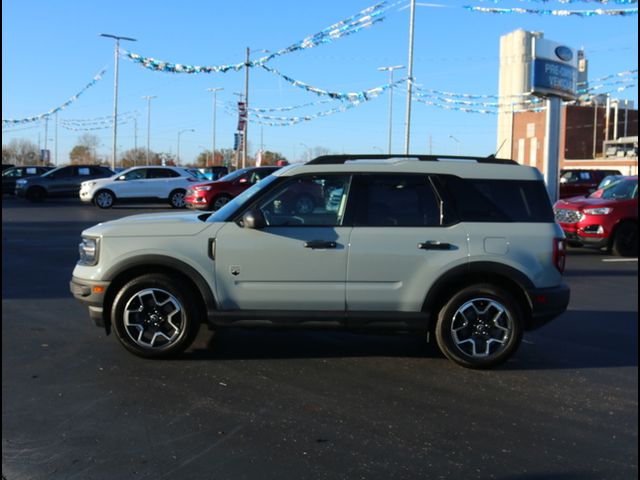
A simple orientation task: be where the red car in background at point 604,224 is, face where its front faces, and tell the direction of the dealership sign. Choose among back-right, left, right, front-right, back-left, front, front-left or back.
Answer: back-right

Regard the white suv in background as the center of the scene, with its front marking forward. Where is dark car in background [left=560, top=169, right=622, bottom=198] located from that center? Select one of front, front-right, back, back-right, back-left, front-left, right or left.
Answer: back

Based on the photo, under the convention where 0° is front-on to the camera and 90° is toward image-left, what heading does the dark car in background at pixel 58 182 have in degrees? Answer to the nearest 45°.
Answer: approximately 90°

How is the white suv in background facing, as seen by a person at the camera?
facing to the left of the viewer

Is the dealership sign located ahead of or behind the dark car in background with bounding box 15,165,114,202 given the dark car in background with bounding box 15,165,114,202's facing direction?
behind

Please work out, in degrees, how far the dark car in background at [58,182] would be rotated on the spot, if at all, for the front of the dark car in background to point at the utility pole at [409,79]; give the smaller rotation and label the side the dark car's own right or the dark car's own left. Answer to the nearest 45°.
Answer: approximately 135° to the dark car's own left

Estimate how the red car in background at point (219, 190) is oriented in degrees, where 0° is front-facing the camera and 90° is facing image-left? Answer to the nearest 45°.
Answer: approximately 45°

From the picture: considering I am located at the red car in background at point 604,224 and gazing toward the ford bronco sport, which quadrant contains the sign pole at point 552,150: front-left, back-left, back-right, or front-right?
back-right

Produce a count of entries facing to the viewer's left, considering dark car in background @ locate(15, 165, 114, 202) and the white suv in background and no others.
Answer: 2

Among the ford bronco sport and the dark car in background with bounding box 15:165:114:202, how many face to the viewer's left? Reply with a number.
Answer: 2

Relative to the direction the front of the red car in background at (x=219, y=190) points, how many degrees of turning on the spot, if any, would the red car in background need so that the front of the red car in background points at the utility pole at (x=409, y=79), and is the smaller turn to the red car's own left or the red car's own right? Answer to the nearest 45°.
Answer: approximately 180°
